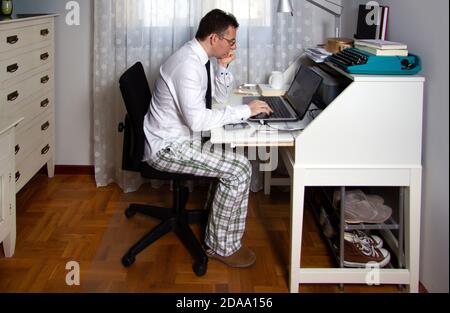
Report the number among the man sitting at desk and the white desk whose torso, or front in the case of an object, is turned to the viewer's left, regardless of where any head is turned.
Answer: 1

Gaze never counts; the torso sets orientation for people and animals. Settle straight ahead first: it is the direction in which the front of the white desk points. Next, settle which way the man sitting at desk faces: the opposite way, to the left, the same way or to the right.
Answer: the opposite way

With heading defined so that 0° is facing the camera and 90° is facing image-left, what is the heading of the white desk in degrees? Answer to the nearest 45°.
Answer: approximately 90°

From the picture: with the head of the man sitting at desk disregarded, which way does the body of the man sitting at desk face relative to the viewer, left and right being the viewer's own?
facing to the right of the viewer

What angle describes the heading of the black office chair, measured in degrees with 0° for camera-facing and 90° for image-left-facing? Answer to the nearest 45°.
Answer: approximately 270°

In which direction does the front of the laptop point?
to the viewer's left

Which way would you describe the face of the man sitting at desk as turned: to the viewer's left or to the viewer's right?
to the viewer's right
